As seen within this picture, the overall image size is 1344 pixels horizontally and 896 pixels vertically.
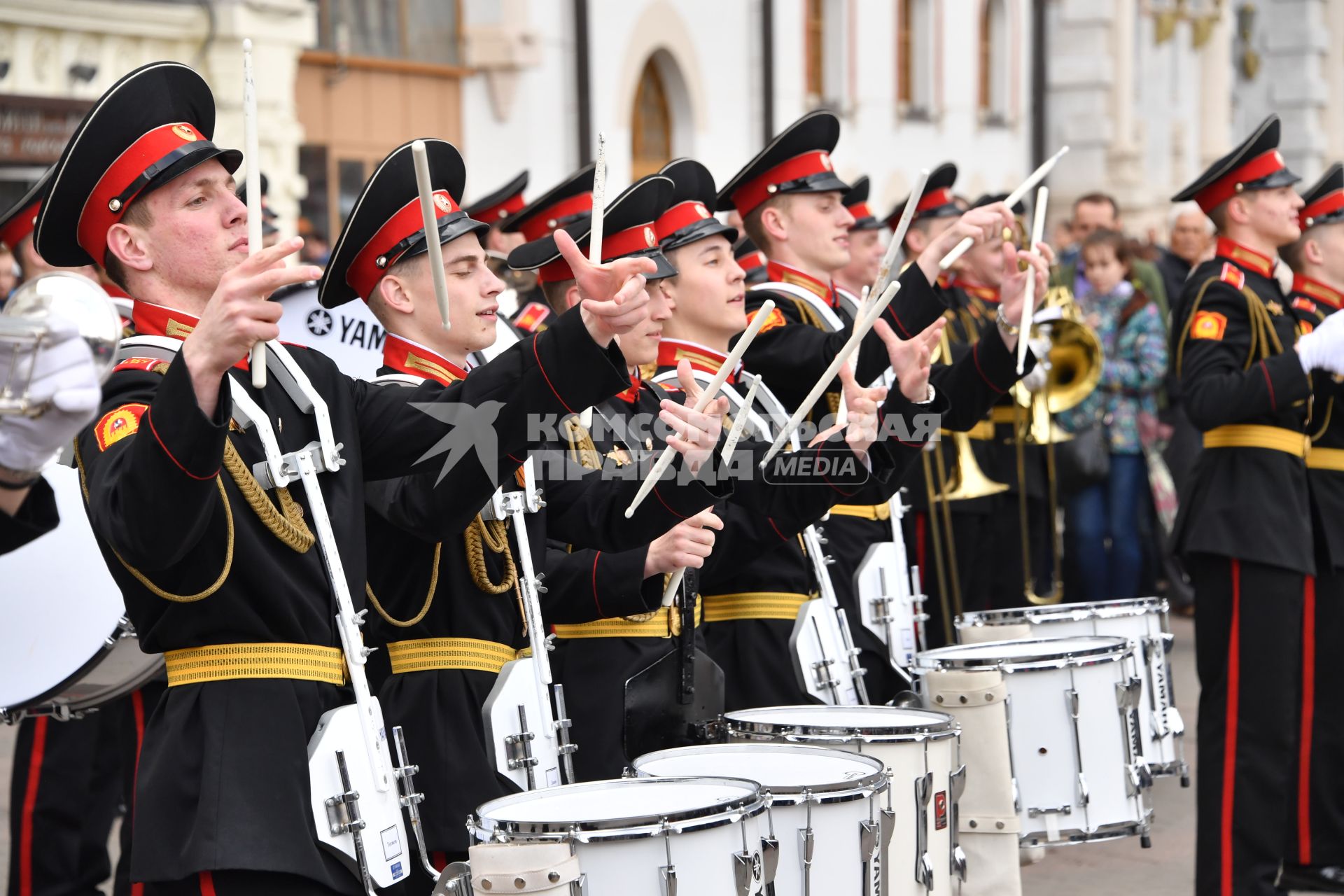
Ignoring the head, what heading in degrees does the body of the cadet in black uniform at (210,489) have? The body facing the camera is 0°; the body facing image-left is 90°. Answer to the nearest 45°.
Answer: approximately 315°

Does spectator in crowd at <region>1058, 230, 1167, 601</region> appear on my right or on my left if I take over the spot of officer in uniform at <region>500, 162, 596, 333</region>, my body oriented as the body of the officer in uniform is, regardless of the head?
on my left

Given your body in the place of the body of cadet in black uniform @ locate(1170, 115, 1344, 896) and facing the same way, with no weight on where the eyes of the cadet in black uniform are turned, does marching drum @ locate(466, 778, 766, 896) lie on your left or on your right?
on your right

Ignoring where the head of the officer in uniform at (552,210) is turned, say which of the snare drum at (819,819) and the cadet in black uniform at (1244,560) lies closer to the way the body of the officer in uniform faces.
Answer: the cadet in black uniform

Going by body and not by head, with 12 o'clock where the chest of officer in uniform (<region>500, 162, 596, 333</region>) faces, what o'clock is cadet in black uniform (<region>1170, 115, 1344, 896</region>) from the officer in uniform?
The cadet in black uniform is roughly at 1 o'clock from the officer in uniform.

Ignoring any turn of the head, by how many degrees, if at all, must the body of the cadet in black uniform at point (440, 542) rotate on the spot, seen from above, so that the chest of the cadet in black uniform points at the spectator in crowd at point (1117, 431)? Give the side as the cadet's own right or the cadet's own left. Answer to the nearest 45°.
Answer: approximately 90° to the cadet's own left

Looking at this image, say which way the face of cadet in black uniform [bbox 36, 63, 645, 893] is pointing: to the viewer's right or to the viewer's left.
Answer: to the viewer's right

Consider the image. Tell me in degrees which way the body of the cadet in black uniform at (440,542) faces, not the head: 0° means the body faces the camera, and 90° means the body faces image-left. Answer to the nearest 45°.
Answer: approximately 315°

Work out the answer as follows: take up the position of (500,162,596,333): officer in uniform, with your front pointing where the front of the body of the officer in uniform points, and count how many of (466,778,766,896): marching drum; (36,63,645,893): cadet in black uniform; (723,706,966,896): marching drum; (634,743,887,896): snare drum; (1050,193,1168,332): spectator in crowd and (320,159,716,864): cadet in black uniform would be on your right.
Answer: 5

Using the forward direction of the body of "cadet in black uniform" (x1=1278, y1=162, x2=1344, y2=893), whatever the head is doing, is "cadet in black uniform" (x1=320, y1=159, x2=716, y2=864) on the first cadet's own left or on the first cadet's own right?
on the first cadet's own right

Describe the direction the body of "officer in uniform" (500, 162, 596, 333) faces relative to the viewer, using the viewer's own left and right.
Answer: facing to the right of the viewer
